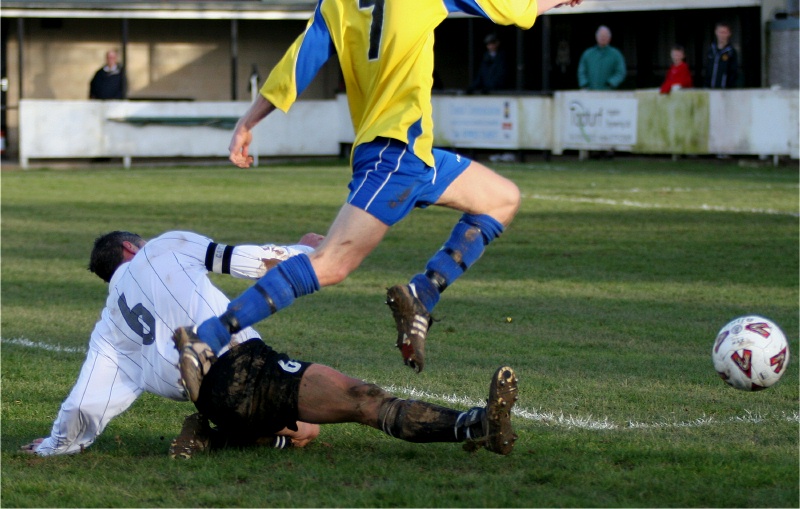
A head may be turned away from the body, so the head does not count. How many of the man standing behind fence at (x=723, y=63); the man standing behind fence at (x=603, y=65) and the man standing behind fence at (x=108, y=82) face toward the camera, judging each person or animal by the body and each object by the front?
3

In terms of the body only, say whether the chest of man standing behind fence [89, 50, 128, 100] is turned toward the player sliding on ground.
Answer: yes

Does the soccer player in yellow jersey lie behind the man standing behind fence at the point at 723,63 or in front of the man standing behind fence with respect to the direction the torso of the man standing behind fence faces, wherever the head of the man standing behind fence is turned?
in front

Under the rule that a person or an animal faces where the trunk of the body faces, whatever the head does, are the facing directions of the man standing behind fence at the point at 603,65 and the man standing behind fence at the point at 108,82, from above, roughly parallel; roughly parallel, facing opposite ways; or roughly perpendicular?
roughly parallel

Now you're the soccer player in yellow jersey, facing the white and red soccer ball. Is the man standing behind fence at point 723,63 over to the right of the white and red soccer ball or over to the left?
left

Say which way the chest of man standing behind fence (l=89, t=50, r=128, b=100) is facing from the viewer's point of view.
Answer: toward the camera

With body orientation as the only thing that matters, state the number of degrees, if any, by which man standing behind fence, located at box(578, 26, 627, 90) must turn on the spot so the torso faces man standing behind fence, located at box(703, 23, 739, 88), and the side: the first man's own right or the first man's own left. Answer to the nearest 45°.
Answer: approximately 45° to the first man's own left

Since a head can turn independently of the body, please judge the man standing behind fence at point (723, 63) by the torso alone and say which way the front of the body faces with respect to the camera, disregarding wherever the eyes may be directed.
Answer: toward the camera

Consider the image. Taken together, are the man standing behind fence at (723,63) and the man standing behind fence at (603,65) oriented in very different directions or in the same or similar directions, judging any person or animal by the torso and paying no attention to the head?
same or similar directions

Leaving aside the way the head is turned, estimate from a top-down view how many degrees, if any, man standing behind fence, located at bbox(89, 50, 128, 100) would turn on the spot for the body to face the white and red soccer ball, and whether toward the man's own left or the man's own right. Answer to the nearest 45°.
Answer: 0° — they already face it

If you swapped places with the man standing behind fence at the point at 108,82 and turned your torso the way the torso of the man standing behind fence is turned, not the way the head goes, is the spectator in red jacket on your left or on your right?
on your left

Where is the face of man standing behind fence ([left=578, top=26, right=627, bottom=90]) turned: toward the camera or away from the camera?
toward the camera

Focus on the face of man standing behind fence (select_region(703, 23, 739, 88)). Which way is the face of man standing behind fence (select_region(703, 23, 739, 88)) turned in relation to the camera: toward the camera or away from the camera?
toward the camera
